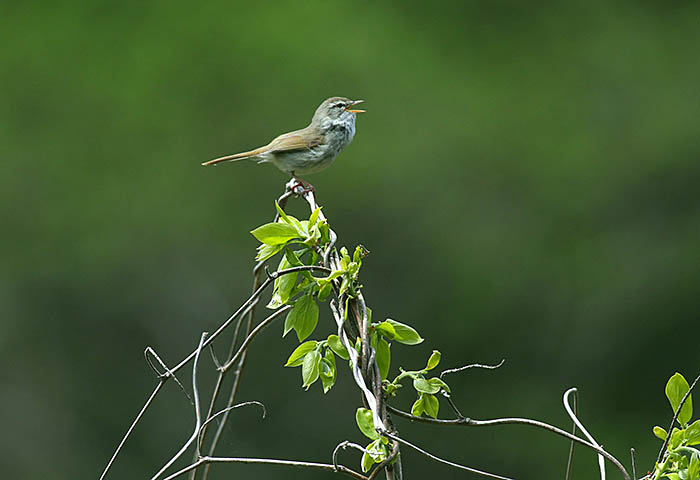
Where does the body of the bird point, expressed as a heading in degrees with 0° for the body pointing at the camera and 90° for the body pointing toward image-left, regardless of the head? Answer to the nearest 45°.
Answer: approximately 270°

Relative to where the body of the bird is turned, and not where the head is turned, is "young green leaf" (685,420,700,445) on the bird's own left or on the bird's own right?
on the bird's own right

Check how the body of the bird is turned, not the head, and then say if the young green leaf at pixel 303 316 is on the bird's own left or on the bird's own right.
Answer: on the bird's own right

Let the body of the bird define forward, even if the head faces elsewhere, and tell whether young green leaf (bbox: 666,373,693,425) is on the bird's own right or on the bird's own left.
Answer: on the bird's own right
